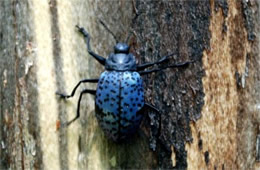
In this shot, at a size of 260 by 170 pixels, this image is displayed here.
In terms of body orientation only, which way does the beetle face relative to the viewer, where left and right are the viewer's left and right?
facing away from the viewer
